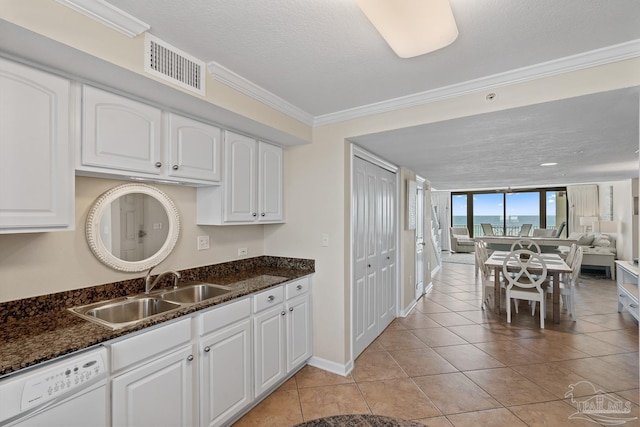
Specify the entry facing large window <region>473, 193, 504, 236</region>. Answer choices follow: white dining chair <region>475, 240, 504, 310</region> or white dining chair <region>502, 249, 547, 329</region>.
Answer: white dining chair <region>502, 249, 547, 329</region>

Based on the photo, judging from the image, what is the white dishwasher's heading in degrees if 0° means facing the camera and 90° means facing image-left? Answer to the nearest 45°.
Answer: approximately 315°

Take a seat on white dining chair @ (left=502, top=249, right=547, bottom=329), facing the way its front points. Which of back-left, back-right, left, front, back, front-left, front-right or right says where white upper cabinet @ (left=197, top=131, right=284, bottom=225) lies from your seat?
back-left

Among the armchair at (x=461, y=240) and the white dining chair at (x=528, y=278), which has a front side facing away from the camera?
the white dining chair

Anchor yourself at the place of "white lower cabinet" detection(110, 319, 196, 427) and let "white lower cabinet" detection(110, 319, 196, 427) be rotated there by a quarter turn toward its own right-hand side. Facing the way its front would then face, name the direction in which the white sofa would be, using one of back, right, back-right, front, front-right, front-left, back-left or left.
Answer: back-left

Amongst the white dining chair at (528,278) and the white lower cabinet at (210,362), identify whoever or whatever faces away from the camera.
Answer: the white dining chair

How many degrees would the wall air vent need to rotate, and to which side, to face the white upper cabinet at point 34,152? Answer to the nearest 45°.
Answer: approximately 135° to its right

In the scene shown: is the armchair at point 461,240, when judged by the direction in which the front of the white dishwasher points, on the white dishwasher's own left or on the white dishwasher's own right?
on the white dishwasher's own left

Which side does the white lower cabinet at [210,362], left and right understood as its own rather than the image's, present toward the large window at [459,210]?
left

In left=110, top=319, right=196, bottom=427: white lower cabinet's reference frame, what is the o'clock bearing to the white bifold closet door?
The white bifold closet door is roughly at 10 o'clock from the white lower cabinet.

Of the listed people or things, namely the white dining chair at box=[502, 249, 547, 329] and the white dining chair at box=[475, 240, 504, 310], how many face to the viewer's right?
1

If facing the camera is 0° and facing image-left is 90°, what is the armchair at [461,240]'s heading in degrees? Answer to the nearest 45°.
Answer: approximately 315°

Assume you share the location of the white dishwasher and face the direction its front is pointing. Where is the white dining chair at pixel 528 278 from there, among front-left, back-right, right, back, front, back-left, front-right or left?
front-left

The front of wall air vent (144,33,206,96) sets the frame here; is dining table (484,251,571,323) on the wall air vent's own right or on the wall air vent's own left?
on the wall air vent's own left

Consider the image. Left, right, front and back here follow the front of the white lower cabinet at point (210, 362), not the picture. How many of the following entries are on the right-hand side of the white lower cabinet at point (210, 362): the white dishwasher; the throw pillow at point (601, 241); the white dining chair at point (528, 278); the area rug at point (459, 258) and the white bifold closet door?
1
